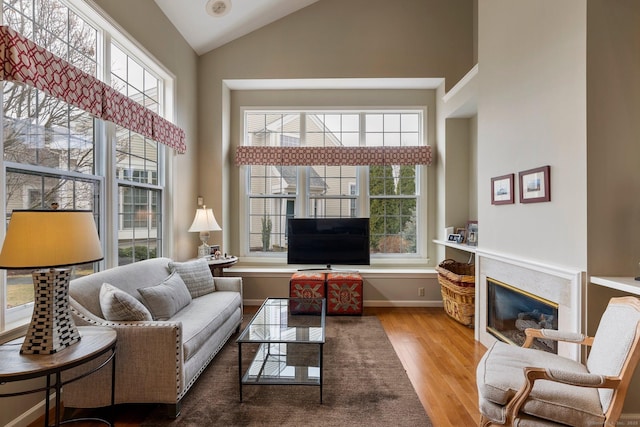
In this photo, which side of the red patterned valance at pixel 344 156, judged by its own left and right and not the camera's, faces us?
front

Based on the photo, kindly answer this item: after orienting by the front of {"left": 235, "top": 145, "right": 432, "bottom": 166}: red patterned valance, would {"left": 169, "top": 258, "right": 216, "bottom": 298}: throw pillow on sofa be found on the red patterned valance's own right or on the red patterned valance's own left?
on the red patterned valance's own right

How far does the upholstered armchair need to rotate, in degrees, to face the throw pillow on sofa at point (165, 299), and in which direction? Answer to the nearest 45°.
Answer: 0° — it already faces it

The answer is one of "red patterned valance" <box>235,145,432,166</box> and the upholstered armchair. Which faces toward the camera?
the red patterned valance

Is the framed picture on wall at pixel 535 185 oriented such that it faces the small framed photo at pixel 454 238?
no

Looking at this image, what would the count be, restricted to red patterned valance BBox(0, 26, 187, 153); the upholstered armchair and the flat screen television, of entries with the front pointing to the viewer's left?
1

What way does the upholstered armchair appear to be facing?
to the viewer's left

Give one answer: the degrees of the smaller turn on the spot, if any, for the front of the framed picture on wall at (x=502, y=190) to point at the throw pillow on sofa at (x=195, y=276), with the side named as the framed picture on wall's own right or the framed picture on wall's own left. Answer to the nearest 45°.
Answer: approximately 45° to the framed picture on wall's own right

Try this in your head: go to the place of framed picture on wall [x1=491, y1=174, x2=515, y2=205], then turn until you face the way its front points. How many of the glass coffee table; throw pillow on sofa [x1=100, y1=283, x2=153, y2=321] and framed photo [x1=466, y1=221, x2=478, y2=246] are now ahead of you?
2

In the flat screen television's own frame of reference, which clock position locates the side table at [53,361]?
The side table is roughly at 1 o'clock from the flat screen television.

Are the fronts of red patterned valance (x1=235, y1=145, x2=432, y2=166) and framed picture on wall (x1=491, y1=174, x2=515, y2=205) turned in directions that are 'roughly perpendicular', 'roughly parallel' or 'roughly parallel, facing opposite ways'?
roughly perpendicular

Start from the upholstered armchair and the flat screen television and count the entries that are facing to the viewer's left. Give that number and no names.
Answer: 1

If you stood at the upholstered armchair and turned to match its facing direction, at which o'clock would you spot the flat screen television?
The flat screen television is roughly at 1 o'clock from the upholstered armchair.

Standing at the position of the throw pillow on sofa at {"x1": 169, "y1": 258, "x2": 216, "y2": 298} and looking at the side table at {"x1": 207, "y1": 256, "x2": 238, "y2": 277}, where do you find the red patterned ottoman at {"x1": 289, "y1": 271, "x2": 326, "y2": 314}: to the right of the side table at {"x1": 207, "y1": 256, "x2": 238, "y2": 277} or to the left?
right

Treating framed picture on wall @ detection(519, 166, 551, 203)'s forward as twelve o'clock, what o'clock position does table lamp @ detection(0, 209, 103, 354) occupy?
The table lamp is roughly at 12 o'clock from the framed picture on wall.

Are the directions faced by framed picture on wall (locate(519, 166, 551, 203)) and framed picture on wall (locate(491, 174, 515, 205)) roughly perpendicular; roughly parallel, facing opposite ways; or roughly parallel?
roughly parallel

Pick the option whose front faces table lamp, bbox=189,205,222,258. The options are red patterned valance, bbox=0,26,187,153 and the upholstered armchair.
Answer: the upholstered armchair

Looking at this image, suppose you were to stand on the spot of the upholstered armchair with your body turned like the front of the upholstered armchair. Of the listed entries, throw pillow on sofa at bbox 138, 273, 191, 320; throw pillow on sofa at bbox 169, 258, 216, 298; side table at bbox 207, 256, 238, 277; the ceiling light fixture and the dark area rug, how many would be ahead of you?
5

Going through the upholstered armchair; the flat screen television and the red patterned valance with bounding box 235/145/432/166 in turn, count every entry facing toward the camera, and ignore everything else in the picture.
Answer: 2

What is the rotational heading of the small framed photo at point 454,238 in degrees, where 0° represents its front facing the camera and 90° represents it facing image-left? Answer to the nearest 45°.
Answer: approximately 45°

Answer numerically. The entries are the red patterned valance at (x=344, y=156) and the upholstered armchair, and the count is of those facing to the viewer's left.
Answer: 1
